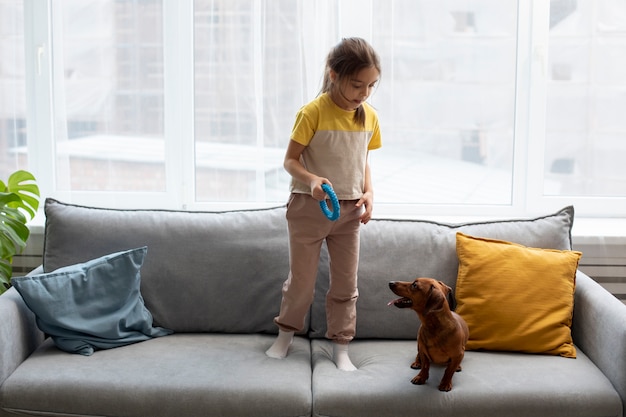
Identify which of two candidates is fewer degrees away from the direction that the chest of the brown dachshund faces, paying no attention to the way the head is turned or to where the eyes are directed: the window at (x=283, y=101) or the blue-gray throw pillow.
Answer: the blue-gray throw pillow

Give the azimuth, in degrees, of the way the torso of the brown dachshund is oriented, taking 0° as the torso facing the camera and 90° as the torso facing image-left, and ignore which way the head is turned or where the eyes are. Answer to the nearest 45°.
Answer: approximately 45°

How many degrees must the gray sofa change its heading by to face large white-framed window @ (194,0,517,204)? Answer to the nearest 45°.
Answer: approximately 135° to its left

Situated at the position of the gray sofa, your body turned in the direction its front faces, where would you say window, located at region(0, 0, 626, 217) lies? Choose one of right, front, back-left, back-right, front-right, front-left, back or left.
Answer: back

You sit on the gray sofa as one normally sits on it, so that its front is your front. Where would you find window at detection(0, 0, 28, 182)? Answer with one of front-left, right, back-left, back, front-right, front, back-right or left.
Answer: back-right

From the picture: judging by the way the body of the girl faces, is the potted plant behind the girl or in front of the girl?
behind

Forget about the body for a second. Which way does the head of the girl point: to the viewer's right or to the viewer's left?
to the viewer's right

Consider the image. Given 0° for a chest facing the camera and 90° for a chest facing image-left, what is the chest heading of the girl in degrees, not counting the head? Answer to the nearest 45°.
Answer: approximately 315°

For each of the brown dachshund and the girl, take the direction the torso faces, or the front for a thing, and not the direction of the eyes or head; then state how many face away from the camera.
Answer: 0

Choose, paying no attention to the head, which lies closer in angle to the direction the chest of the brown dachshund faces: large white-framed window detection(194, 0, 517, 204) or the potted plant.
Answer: the potted plant

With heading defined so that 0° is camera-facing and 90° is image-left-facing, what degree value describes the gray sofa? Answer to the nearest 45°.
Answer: approximately 0°

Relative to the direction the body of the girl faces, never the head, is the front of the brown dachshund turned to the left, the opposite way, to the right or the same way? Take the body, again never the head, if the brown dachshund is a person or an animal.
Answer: to the right

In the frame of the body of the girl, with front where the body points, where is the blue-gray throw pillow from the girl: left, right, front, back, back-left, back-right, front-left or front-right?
back-right
